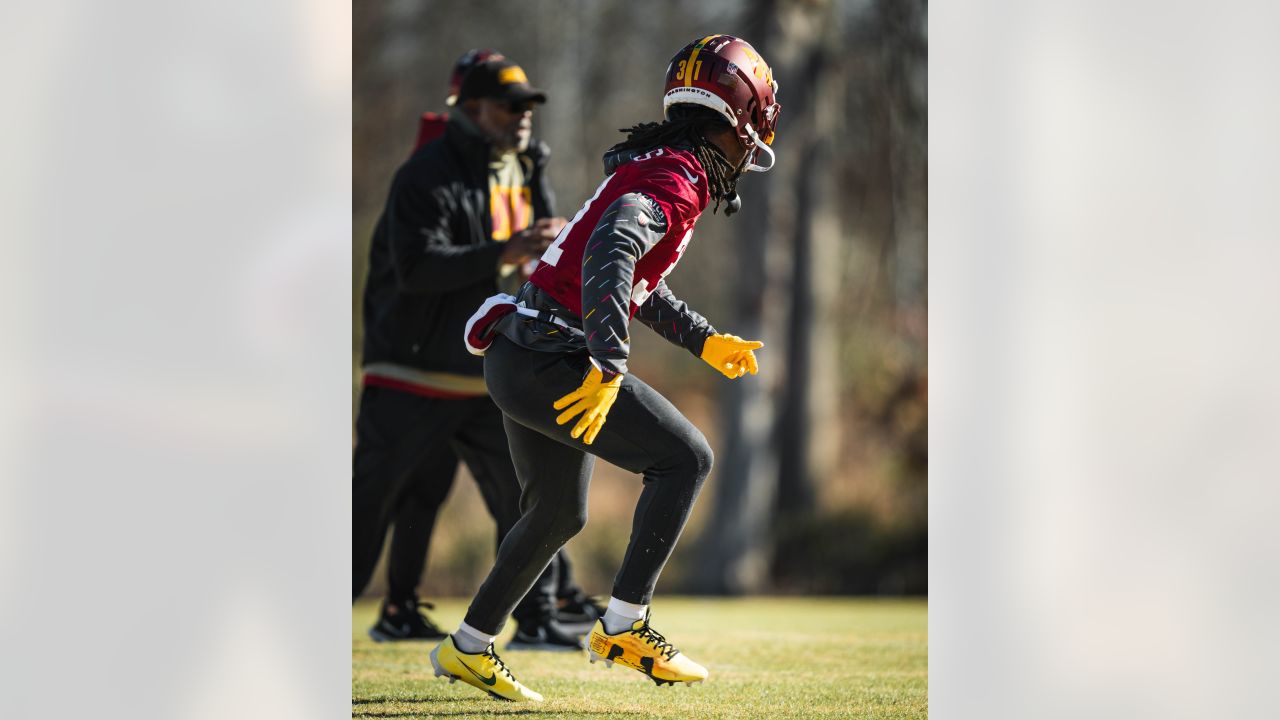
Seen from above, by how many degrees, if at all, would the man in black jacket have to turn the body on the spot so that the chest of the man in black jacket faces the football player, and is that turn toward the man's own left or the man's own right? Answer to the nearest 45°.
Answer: approximately 45° to the man's own right

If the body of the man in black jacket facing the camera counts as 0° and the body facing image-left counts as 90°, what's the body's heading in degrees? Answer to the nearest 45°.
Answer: approximately 315°

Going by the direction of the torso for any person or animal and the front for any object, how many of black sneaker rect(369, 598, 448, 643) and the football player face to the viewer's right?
2

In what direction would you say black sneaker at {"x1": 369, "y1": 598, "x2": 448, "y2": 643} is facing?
to the viewer's right

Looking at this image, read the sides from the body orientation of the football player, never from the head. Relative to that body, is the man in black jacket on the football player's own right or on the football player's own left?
on the football player's own left

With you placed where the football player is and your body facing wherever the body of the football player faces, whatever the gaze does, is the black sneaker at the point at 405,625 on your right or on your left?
on your left

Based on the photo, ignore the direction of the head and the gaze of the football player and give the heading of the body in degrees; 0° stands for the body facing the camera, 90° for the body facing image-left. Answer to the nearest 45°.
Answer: approximately 270°
